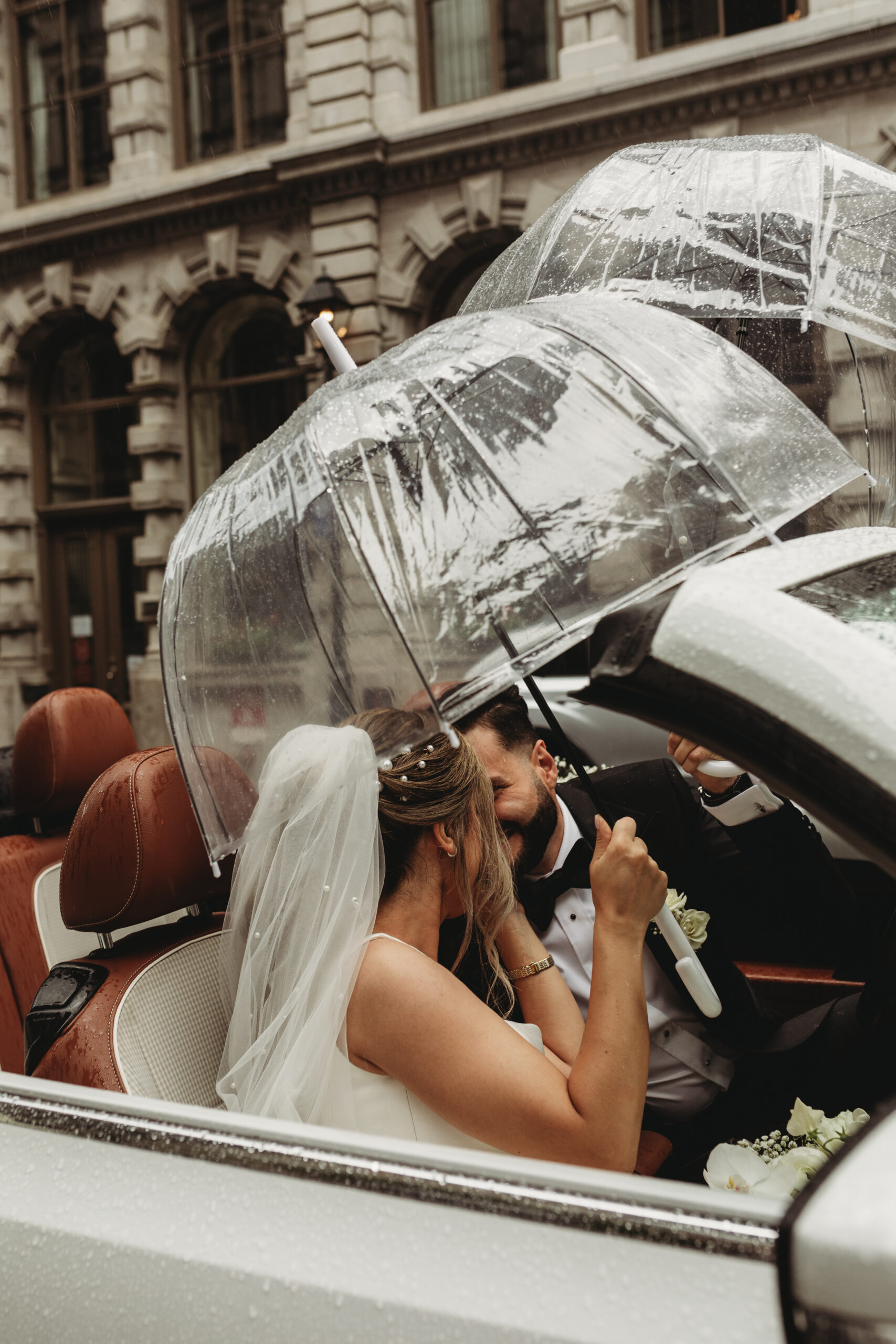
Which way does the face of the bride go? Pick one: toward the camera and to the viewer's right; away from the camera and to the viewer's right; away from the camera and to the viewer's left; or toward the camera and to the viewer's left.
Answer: away from the camera and to the viewer's right

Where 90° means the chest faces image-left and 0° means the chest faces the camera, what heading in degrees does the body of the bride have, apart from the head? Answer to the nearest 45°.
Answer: approximately 270°

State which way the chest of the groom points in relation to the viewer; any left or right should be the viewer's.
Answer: facing the viewer and to the left of the viewer

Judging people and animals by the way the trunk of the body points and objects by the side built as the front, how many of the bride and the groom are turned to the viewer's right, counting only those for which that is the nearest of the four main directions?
1
